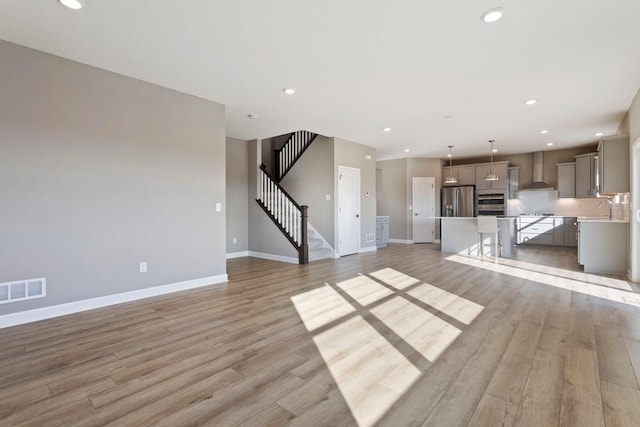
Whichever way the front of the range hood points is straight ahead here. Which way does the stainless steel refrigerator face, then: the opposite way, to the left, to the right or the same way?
the same way

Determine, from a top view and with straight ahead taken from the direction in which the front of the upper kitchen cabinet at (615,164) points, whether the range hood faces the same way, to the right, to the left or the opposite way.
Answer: to the left

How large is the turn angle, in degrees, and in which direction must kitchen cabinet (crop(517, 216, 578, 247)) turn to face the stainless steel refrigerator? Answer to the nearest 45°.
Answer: approximately 90° to its right

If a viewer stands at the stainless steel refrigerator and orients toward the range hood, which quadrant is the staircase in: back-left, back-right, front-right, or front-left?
back-right

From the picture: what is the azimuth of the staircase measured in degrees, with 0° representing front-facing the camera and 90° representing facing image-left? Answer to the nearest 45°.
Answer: approximately 315°

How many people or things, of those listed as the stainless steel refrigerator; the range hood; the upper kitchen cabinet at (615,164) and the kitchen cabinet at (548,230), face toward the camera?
3

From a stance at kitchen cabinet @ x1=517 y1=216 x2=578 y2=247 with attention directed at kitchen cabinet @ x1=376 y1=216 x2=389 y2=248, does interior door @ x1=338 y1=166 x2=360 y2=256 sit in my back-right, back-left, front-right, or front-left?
front-left

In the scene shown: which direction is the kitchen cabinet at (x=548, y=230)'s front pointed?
toward the camera

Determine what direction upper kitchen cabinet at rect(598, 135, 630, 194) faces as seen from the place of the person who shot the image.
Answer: facing to the left of the viewer

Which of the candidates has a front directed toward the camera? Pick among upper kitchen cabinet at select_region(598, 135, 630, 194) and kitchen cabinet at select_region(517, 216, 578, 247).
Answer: the kitchen cabinet

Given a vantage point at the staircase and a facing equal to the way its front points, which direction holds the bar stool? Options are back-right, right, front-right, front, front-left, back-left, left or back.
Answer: front-left

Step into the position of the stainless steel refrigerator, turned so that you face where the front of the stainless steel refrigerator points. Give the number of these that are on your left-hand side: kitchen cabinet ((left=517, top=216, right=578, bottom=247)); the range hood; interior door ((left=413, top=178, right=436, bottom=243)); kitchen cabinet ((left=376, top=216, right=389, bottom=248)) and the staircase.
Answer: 2

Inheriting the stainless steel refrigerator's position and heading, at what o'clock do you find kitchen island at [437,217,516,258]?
The kitchen island is roughly at 12 o'clock from the stainless steel refrigerator.

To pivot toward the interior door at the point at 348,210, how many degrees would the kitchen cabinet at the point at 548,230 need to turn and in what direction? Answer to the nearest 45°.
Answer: approximately 45° to its right

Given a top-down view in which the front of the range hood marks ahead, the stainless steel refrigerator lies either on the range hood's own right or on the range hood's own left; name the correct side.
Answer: on the range hood's own right

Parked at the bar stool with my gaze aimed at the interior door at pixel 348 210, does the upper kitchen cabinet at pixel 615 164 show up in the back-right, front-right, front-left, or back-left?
back-left

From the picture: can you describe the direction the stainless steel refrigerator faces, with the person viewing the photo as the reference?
facing the viewer
